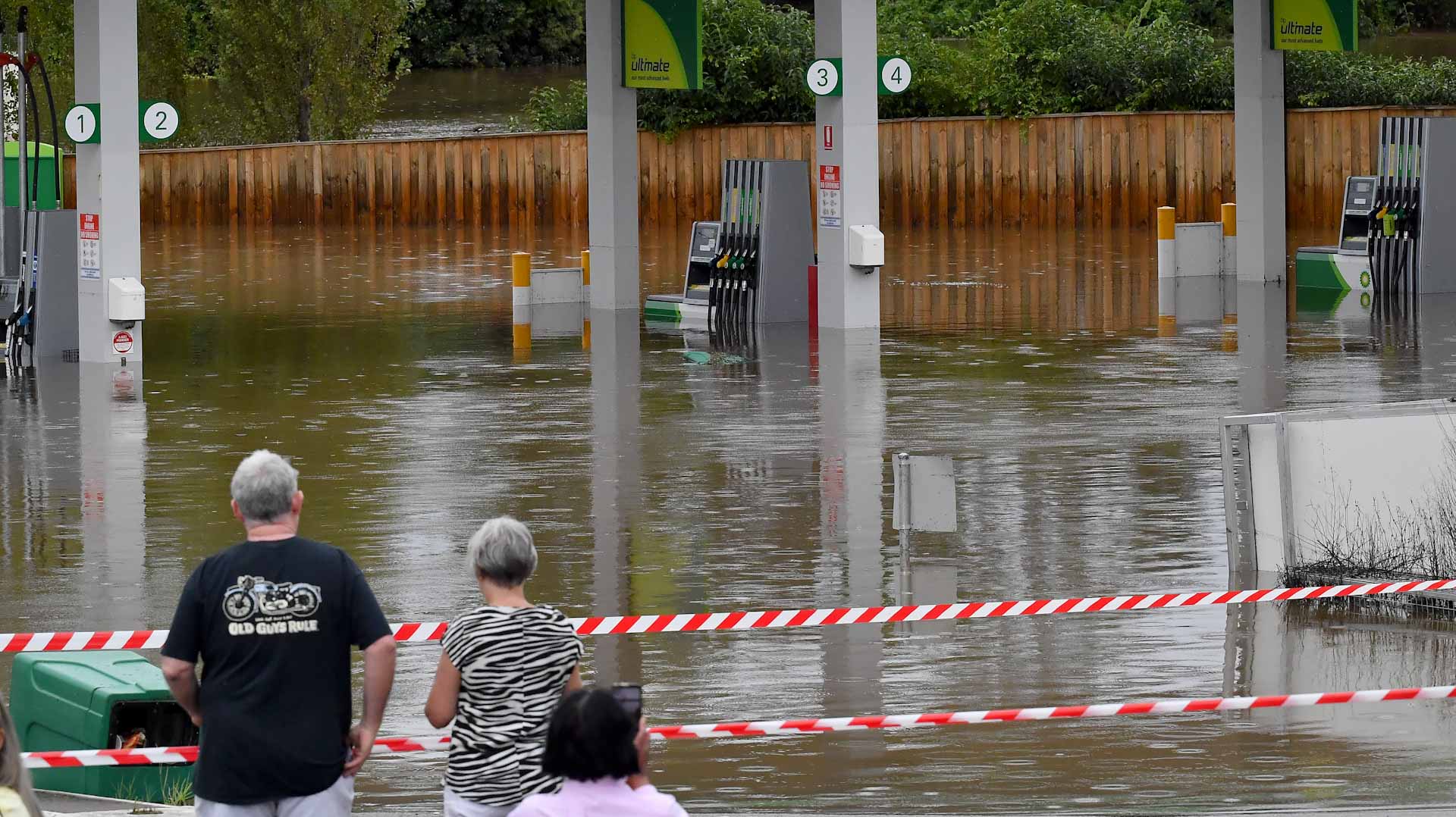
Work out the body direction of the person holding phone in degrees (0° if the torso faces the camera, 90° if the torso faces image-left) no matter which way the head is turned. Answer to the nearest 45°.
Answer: approximately 180°

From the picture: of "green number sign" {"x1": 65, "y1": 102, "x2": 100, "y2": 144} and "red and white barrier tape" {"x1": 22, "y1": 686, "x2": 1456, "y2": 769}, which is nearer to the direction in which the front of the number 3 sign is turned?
the red and white barrier tape

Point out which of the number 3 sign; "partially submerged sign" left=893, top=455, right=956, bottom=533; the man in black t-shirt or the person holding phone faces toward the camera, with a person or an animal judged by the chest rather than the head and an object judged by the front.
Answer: the number 3 sign

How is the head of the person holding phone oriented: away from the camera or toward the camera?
away from the camera

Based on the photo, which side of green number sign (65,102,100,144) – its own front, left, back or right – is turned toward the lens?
front

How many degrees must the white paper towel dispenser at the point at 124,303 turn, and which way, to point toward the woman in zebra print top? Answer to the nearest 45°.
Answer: approximately 45° to its right

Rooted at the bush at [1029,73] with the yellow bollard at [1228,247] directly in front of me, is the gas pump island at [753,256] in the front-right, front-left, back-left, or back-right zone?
front-right

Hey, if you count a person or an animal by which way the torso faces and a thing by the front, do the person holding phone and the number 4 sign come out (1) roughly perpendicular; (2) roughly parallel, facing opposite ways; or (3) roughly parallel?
roughly parallel, facing opposite ways

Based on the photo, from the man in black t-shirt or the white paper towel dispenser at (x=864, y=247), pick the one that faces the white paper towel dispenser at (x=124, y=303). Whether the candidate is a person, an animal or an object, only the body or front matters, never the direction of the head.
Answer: the man in black t-shirt

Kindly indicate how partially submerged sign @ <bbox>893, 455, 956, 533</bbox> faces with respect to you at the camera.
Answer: facing away from the viewer

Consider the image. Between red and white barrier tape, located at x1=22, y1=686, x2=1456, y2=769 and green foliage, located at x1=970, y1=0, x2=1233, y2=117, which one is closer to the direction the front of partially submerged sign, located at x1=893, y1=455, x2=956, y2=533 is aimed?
the green foliage

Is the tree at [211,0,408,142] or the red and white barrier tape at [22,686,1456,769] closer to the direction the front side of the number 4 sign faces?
the red and white barrier tape

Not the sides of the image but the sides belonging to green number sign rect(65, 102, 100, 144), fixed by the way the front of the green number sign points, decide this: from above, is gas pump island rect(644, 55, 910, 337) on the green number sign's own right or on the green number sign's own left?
on the green number sign's own left

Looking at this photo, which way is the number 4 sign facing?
toward the camera

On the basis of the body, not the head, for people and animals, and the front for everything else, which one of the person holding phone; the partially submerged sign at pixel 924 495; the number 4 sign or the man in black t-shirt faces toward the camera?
the number 4 sign

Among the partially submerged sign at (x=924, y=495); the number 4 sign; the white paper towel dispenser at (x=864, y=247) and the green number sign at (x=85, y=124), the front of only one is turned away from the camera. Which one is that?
the partially submerged sign

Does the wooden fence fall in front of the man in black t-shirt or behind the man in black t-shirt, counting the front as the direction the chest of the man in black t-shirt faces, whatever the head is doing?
in front

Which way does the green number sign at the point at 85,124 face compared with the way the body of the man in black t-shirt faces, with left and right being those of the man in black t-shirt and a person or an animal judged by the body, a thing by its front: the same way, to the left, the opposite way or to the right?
the opposite way

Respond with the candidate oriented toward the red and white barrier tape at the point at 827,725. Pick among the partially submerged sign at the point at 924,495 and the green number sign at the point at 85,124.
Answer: the green number sign

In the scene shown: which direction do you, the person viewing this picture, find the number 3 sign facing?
facing the viewer

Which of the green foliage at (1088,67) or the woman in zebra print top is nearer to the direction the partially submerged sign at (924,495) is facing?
the green foliage
